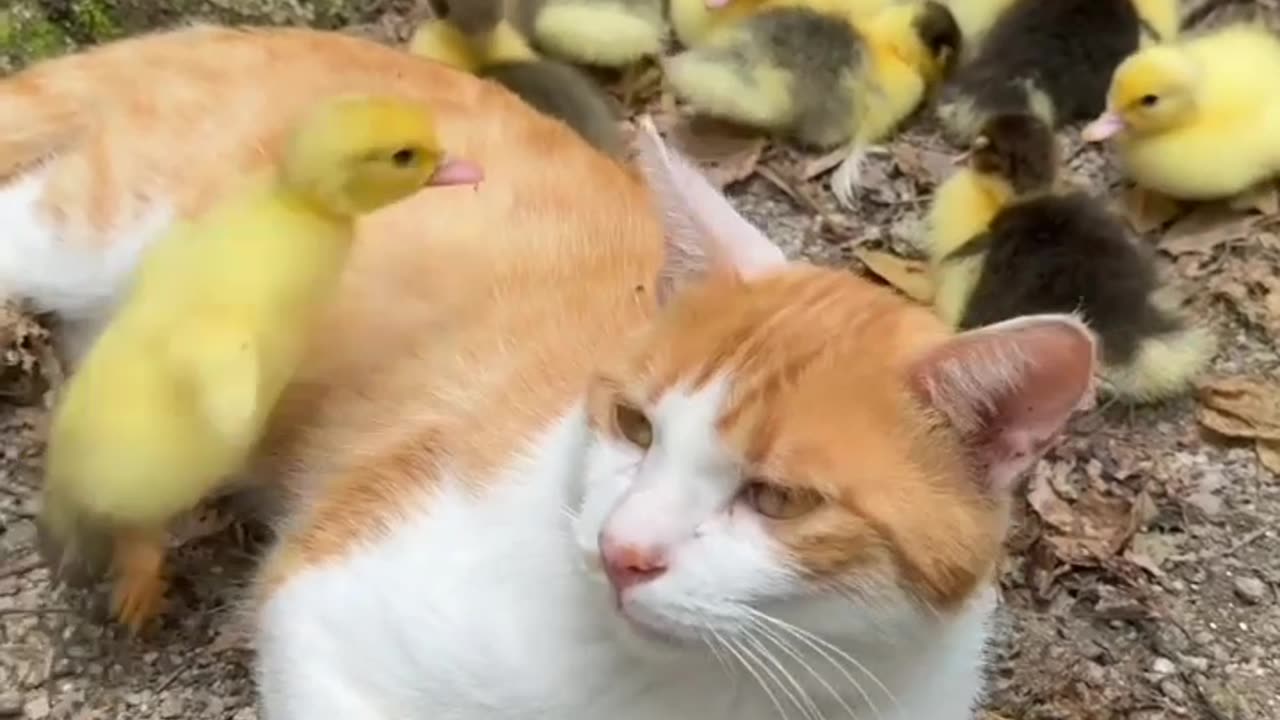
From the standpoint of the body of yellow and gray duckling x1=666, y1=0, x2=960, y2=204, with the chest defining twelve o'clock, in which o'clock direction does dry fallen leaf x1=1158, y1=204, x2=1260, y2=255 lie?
The dry fallen leaf is roughly at 12 o'clock from the yellow and gray duckling.

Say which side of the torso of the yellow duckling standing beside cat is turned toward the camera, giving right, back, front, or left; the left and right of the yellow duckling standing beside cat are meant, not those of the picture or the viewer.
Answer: right

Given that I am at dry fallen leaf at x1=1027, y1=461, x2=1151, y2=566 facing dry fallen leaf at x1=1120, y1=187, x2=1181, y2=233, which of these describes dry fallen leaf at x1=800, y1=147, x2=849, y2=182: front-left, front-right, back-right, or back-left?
front-left

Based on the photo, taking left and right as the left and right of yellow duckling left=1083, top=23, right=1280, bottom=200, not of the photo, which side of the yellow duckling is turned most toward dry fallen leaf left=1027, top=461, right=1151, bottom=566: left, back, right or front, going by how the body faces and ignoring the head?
left

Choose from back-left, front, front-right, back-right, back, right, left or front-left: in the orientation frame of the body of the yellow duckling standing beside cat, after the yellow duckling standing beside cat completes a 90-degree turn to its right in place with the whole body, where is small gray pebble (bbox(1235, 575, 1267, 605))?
left

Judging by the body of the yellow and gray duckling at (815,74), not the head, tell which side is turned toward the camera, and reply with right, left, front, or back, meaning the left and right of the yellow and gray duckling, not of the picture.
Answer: right

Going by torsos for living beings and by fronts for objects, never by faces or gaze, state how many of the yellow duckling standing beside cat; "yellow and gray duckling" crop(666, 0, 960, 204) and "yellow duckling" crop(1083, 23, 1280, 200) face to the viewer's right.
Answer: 2

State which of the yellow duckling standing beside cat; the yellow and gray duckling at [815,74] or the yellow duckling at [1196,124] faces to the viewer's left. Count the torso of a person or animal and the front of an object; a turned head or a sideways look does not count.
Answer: the yellow duckling at [1196,124]

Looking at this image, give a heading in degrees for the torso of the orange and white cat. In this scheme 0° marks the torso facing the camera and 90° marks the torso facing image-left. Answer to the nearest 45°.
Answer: approximately 315°

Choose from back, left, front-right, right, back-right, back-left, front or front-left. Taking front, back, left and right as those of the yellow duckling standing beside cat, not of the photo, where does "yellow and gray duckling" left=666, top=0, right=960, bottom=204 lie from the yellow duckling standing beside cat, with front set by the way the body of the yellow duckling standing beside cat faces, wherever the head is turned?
front-left

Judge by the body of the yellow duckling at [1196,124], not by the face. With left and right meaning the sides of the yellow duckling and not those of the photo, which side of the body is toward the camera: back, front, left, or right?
left

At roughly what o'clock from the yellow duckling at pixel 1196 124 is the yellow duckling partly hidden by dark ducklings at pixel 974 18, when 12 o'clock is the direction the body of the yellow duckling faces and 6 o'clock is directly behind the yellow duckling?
The yellow duckling partly hidden by dark ducklings is roughly at 1 o'clock from the yellow duckling.

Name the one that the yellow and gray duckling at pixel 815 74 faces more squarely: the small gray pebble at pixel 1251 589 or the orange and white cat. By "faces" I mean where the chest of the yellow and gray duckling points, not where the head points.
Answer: the small gray pebble

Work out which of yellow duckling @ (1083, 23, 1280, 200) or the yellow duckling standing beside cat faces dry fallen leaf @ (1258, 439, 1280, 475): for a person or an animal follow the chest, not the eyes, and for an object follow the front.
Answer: the yellow duckling standing beside cat

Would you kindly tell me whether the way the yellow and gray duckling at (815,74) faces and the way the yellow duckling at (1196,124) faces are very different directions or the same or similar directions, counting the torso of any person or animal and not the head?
very different directions
